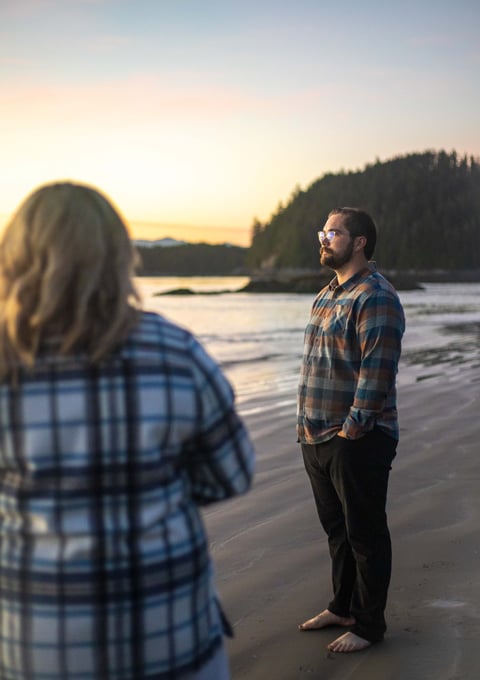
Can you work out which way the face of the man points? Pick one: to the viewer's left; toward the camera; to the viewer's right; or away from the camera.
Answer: to the viewer's left

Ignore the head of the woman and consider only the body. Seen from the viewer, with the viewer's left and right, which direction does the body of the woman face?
facing away from the viewer

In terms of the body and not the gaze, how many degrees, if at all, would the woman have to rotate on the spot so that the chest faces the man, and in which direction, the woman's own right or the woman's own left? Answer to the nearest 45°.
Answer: approximately 45° to the woman's own right

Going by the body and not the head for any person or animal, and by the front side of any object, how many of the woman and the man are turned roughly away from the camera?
1

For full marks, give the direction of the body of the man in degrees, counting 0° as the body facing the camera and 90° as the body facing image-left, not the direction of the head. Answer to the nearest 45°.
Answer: approximately 45°

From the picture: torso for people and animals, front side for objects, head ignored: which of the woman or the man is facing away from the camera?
the woman

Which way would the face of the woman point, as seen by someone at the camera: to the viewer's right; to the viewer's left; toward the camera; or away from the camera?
away from the camera
